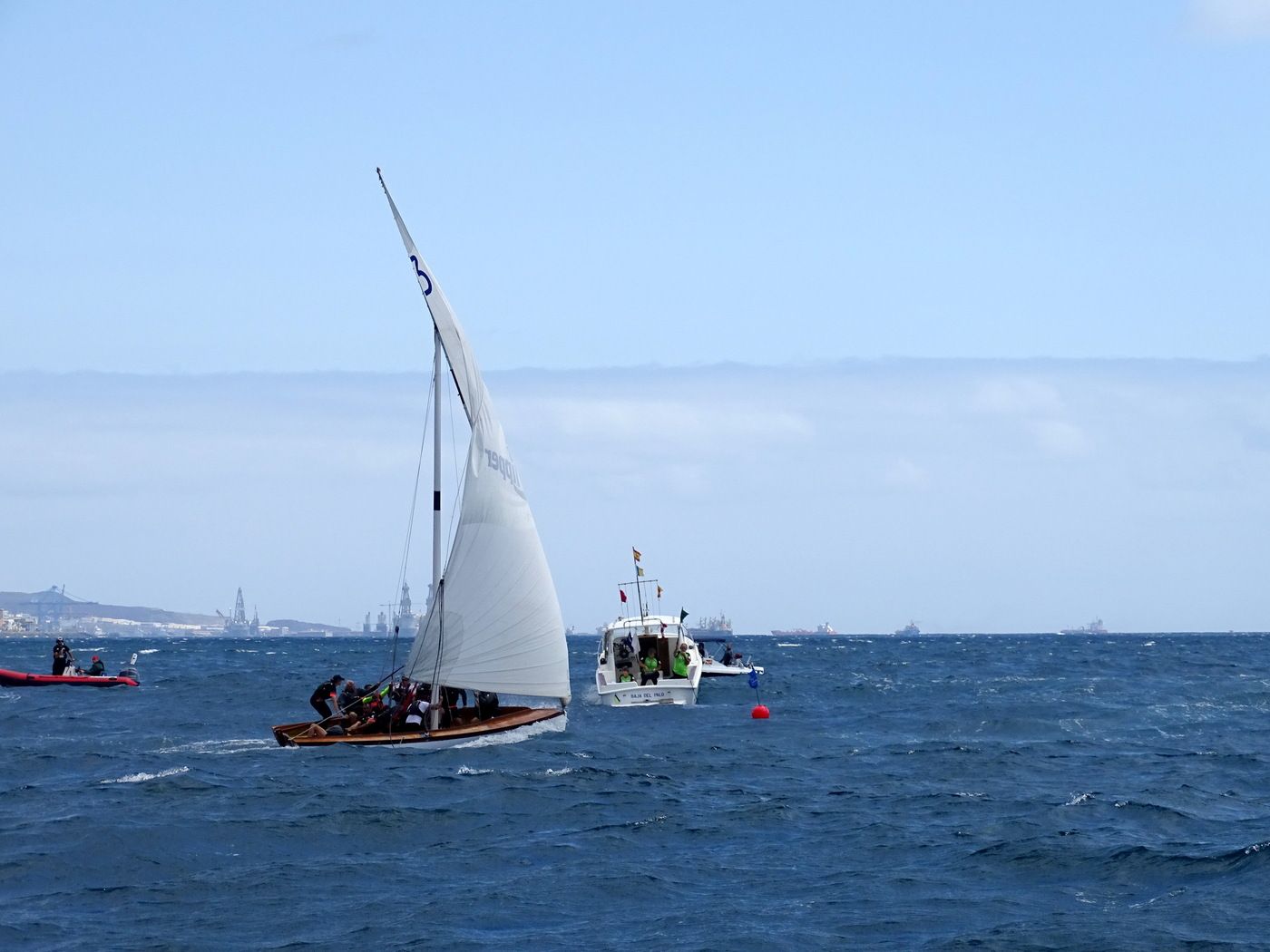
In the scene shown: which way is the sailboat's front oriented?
to the viewer's right

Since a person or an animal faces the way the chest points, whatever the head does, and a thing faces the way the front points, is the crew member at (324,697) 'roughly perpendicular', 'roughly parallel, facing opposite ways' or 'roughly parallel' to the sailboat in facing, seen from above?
roughly parallel

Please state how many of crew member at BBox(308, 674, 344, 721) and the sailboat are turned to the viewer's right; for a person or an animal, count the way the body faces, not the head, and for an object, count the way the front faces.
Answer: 2

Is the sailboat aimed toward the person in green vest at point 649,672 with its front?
no

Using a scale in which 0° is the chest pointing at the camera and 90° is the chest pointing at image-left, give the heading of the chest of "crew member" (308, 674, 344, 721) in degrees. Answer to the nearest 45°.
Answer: approximately 270°

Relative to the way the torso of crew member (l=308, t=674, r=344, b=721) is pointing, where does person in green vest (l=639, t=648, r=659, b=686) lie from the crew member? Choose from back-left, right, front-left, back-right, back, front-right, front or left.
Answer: front-left
